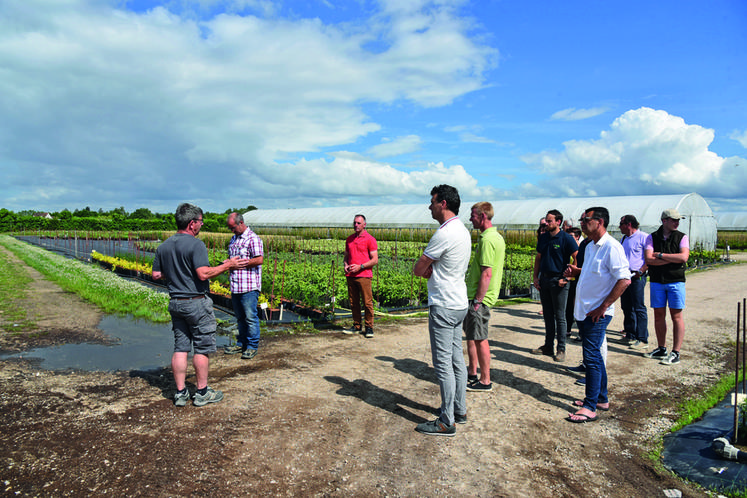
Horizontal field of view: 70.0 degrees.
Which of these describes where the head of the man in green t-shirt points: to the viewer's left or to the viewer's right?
to the viewer's left

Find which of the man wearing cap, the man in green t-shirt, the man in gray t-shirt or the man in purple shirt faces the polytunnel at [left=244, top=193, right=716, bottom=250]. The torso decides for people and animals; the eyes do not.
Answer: the man in gray t-shirt

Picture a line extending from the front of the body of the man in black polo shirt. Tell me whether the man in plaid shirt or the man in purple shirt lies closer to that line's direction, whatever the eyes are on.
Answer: the man in plaid shirt

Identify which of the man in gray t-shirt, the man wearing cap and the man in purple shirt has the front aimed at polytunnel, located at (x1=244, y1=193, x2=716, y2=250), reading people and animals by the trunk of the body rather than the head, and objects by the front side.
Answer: the man in gray t-shirt

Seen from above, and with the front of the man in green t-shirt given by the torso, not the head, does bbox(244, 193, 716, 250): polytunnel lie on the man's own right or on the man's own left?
on the man's own right

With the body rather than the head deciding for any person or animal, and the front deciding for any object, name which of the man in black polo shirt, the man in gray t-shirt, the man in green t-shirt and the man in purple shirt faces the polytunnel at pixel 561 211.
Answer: the man in gray t-shirt

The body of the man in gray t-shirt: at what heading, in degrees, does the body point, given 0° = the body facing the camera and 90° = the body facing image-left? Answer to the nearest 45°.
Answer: approximately 225°

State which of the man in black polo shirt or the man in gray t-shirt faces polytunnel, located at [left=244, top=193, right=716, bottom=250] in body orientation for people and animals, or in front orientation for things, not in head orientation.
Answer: the man in gray t-shirt

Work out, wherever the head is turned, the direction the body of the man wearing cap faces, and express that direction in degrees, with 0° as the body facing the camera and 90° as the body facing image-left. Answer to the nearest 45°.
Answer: approximately 45°

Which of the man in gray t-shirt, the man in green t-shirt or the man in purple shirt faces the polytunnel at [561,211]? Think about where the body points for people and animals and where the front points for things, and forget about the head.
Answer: the man in gray t-shirt

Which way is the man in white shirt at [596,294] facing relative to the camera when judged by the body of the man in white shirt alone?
to the viewer's left

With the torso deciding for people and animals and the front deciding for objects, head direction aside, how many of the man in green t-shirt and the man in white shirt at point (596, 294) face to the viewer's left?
2

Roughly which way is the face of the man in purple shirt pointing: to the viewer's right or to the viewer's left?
to the viewer's left

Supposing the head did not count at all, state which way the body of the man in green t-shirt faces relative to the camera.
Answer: to the viewer's left

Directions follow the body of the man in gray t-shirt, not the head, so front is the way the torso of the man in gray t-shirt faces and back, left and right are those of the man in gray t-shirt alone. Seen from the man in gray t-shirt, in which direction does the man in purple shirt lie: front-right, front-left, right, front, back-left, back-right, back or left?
front-right

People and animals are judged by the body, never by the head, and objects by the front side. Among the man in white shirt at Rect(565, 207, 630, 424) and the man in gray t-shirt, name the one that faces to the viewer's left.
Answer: the man in white shirt
